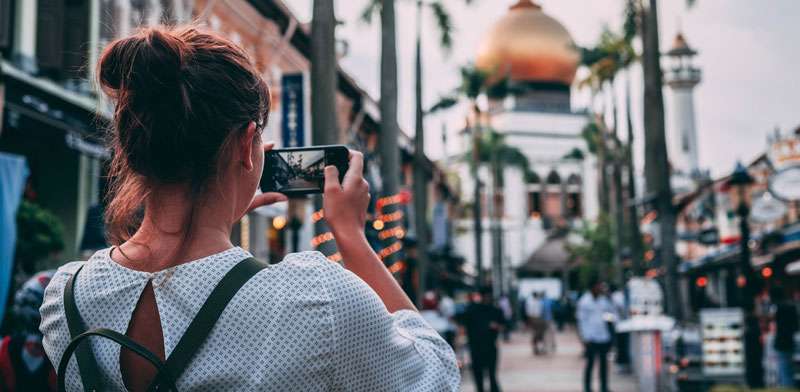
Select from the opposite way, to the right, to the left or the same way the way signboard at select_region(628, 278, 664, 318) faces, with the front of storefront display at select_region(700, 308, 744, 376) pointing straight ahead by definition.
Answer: the same way

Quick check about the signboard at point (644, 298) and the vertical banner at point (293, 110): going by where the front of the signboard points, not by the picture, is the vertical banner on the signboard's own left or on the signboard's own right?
on the signboard's own right

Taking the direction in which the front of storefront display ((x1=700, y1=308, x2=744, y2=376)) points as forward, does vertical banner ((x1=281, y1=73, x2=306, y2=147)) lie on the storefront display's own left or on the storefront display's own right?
on the storefront display's own right

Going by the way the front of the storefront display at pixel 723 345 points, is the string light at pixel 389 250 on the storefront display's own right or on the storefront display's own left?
on the storefront display's own right

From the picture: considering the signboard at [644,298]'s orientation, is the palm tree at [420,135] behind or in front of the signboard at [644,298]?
behind

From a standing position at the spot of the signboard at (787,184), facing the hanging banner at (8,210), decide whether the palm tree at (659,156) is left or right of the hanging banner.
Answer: right

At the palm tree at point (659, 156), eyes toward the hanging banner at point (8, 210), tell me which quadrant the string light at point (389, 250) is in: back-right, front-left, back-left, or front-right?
front-right

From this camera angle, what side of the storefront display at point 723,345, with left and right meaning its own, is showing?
front

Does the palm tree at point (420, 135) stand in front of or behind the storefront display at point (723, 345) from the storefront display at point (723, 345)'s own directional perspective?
behind

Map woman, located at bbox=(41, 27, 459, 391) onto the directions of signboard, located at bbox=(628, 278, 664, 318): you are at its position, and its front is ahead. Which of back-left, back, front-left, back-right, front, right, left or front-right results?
front

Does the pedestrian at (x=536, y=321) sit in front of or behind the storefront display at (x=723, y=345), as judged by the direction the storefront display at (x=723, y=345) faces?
behind

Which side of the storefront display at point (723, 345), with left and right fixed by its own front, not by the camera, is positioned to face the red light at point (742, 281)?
back

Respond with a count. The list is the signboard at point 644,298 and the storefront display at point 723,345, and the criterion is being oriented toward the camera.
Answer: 2
